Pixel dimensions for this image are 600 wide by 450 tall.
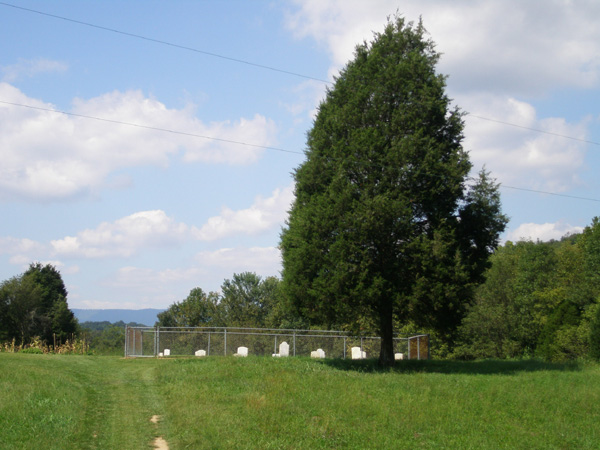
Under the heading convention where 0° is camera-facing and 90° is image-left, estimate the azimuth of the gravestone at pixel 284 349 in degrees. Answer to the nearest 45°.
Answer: approximately 0°

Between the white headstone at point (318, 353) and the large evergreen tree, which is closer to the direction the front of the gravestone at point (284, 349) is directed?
the large evergreen tree

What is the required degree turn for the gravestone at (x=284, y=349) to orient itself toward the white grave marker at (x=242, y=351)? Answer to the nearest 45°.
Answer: approximately 90° to its right

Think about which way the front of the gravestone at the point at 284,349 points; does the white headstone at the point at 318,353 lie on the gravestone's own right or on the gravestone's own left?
on the gravestone's own left

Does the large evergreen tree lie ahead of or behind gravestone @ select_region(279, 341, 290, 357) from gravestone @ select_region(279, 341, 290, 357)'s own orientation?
ahead

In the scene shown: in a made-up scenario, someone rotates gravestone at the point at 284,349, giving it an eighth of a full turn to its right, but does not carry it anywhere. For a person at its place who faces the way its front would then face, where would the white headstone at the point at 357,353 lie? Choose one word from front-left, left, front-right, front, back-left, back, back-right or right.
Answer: back-left
